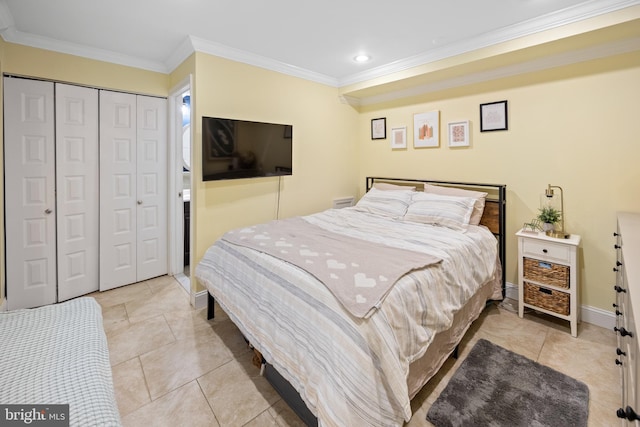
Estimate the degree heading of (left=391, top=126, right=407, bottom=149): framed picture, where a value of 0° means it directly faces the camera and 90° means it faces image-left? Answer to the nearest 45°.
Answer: approximately 45°

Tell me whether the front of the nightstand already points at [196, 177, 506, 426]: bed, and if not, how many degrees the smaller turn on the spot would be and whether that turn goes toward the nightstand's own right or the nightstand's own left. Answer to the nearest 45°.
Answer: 0° — it already faces it

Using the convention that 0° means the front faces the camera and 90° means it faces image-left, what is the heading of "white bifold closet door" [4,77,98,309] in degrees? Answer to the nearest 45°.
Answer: approximately 315°

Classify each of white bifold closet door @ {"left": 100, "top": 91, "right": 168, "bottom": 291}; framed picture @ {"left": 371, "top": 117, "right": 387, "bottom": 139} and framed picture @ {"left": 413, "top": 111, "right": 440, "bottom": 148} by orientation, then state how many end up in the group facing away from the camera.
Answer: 0

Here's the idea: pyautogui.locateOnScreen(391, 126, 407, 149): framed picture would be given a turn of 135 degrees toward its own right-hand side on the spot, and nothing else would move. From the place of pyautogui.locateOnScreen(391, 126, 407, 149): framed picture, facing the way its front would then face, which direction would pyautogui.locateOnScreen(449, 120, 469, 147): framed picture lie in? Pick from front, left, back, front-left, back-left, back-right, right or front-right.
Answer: back-right

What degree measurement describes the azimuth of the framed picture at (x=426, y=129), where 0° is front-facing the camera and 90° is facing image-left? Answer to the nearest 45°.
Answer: approximately 45°

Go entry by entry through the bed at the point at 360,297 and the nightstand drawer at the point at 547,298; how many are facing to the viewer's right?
0

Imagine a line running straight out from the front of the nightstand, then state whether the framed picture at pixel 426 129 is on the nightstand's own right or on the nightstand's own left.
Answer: on the nightstand's own right

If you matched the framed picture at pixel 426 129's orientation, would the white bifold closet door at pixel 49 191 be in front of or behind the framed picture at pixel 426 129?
in front

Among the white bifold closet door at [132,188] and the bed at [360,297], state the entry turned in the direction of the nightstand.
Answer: the white bifold closet door

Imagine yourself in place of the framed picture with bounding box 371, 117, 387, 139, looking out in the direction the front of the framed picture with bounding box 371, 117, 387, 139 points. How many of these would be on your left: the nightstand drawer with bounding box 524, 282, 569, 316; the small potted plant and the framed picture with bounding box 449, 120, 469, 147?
3

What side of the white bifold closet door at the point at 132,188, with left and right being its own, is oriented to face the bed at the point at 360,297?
front

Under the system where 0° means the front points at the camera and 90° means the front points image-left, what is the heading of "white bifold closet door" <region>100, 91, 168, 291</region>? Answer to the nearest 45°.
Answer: approximately 315°

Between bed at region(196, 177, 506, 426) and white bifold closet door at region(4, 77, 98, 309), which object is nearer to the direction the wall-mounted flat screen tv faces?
the bed

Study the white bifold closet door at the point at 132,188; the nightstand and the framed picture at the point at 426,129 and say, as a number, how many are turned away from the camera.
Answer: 0
